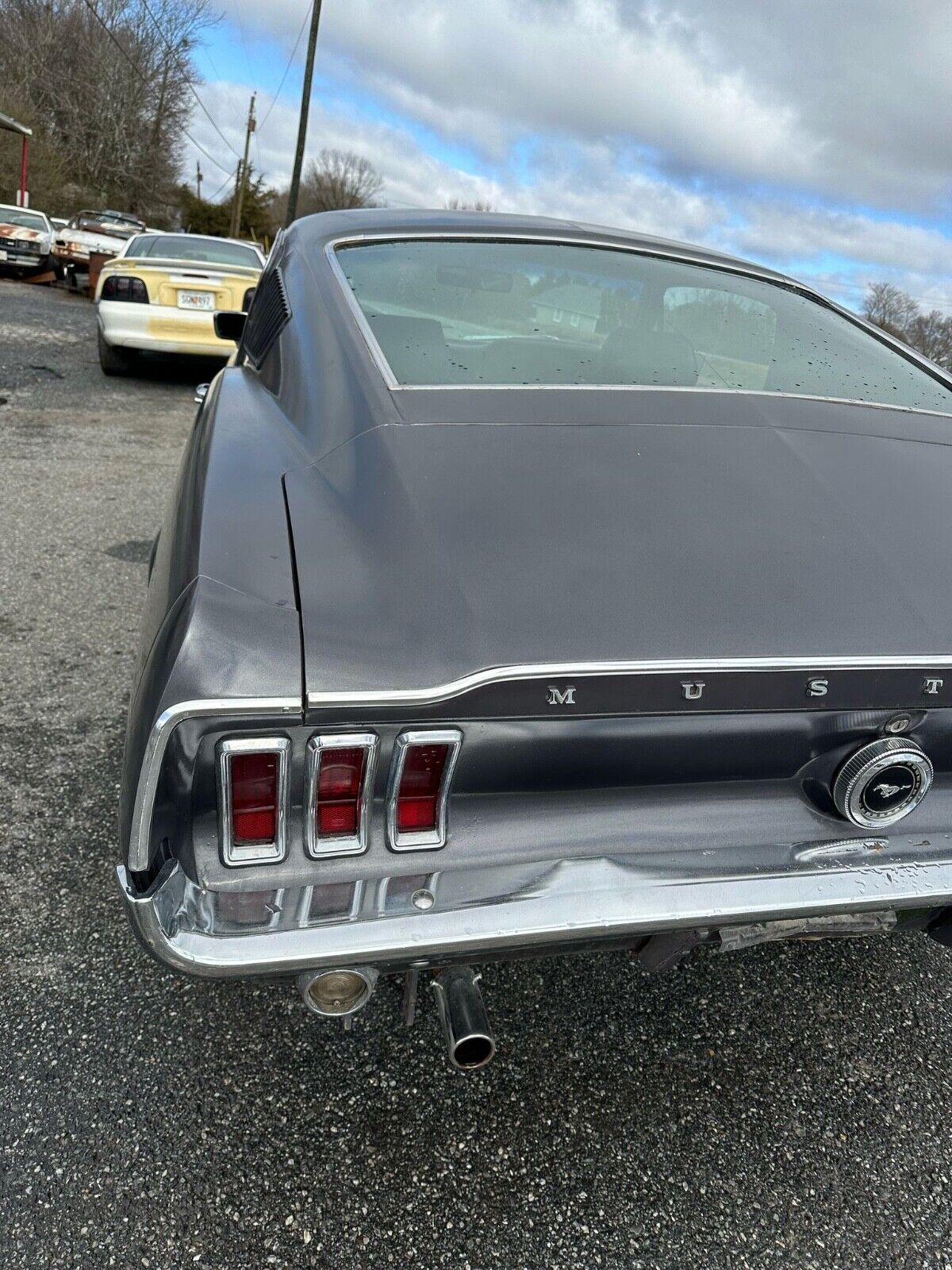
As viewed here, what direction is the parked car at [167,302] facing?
away from the camera

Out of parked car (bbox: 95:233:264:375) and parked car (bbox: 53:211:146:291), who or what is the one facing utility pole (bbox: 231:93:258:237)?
parked car (bbox: 95:233:264:375)

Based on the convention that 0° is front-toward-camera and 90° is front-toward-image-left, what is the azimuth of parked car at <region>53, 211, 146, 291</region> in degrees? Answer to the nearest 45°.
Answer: approximately 45°

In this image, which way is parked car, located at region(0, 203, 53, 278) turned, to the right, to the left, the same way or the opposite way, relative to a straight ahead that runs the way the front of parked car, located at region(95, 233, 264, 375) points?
the opposite way

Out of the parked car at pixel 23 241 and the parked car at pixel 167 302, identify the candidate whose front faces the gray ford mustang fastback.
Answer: the parked car at pixel 23 241

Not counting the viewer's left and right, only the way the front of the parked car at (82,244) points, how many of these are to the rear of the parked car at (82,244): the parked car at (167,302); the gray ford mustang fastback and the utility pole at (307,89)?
1

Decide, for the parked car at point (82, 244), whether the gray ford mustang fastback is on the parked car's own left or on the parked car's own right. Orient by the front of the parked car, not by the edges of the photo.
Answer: on the parked car's own left

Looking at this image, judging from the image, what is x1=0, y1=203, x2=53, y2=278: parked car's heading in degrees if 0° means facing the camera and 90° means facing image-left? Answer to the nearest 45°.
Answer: approximately 0°

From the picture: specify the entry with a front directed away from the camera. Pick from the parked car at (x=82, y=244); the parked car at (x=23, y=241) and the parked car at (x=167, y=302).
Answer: the parked car at (x=167, y=302)

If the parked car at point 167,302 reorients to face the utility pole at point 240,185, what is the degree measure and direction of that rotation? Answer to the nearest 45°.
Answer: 0° — it already faces it

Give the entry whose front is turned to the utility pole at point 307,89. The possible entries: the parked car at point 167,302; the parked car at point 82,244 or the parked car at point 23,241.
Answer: the parked car at point 167,302

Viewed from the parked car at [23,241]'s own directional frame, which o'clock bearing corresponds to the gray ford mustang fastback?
The gray ford mustang fastback is roughly at 12 o'clock from the parked car.

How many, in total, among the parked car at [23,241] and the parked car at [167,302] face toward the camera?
1

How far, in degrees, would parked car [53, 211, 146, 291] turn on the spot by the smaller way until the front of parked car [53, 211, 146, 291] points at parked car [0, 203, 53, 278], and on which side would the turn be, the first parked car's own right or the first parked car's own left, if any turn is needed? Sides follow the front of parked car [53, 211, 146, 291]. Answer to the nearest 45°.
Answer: approximately 45° to the first parked car's own right

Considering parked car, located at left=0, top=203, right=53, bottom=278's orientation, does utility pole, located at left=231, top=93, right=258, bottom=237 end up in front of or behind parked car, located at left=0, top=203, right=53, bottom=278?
behind
